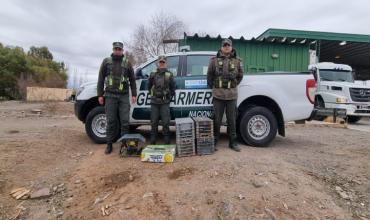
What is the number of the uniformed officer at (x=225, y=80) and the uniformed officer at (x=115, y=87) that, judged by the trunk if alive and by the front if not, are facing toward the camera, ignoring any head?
2

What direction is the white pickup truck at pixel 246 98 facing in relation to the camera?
to the viewer's left

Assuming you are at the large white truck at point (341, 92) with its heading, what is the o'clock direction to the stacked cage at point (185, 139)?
The stacked cage is roughly at 2 o'clock from the large white truck.

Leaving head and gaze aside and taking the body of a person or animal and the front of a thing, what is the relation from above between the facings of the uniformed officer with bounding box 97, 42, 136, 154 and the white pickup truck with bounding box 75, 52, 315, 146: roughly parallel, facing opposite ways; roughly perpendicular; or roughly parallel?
roughly perpendicular

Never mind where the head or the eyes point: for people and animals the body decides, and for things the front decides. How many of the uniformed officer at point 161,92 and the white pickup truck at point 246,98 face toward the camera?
1

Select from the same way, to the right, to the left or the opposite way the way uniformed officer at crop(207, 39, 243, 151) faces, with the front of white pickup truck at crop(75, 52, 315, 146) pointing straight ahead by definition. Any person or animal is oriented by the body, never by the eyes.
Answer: to the left

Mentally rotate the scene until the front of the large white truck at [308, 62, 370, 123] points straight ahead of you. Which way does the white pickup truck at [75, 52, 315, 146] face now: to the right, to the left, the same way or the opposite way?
to the right

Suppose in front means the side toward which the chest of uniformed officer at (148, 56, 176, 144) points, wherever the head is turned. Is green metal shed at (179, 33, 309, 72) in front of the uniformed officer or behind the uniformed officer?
behind

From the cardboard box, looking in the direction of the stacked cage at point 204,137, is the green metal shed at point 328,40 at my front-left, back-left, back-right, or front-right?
front-left

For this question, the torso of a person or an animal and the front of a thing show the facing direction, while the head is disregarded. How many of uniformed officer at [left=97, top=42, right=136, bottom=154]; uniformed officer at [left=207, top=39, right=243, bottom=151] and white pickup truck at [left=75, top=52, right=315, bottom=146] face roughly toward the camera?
2

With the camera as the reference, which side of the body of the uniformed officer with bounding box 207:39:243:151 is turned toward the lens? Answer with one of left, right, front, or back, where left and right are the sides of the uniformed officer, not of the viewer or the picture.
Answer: front

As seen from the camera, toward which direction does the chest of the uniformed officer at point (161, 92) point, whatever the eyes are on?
toward the camera
